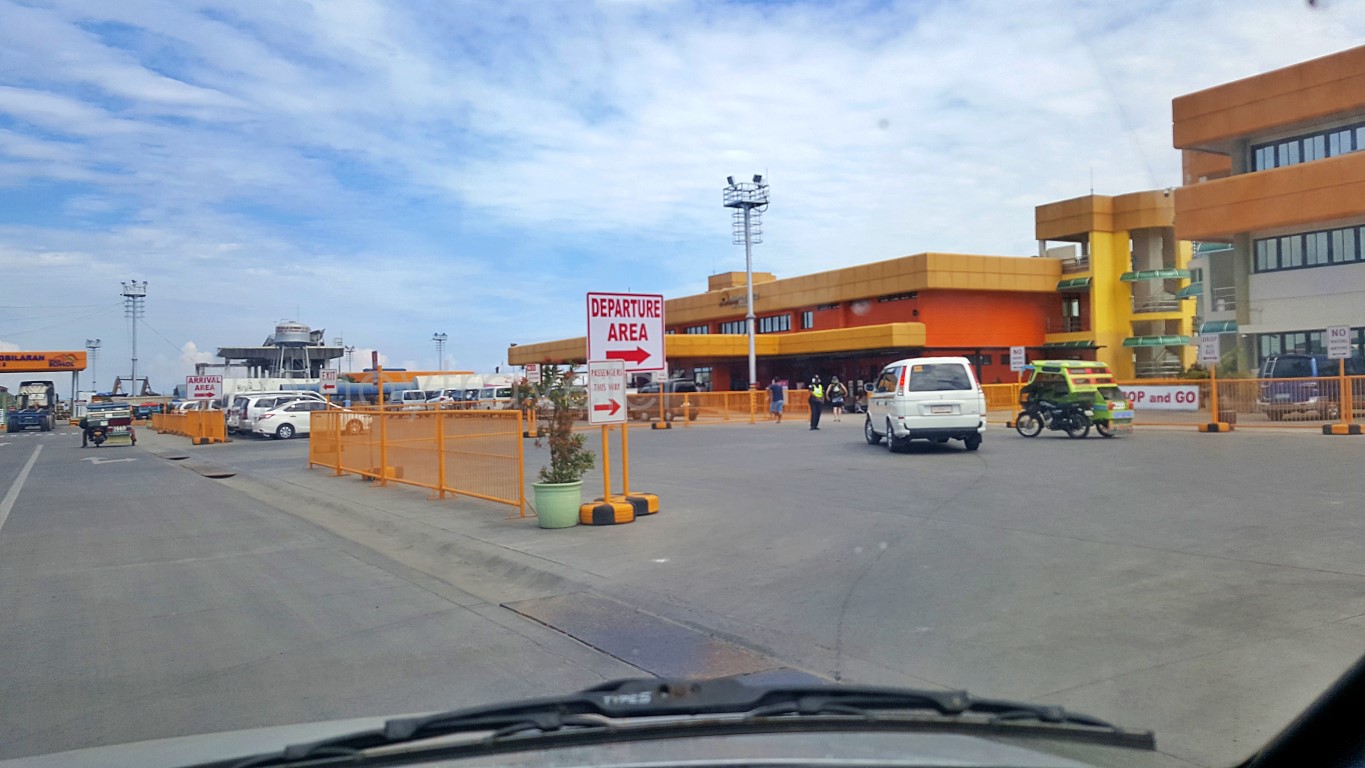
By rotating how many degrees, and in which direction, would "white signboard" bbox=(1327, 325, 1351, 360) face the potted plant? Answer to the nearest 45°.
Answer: approximately 45° to its right

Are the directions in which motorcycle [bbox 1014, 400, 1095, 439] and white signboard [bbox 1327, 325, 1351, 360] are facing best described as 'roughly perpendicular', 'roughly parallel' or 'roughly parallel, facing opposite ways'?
roughly perpendicular

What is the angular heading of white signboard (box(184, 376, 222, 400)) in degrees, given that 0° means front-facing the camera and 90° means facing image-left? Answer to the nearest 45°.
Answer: approximately 0°

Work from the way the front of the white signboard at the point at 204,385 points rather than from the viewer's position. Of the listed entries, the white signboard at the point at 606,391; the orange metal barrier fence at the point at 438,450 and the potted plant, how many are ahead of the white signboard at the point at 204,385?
3

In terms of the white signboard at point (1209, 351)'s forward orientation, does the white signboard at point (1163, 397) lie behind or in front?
behind

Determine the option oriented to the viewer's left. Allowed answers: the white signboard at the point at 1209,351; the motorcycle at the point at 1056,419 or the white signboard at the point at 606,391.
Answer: the motorcycle

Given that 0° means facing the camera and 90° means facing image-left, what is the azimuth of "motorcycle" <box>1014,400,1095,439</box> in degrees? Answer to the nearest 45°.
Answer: approximately 90°

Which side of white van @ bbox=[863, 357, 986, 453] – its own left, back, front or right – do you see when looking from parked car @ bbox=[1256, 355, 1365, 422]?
right

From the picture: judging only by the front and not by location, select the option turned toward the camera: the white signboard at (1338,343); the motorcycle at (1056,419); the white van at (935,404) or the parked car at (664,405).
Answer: the white signboard
